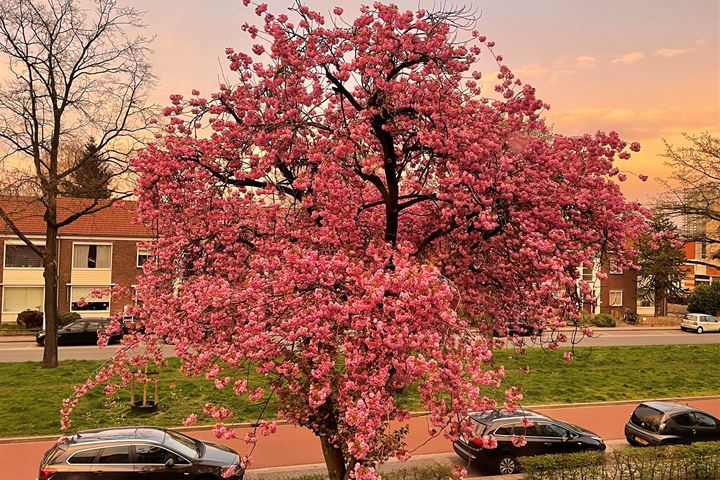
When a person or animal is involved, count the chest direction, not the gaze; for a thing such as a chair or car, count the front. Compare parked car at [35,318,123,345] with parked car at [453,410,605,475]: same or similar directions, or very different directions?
very different directions

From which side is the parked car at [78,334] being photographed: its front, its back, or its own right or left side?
left

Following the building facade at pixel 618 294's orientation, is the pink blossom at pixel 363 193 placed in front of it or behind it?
in front

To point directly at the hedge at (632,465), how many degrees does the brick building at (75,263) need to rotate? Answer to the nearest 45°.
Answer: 0° — it already faces it

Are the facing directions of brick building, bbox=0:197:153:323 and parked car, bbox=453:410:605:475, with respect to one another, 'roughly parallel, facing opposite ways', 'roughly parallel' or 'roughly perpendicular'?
roughly perpendicular

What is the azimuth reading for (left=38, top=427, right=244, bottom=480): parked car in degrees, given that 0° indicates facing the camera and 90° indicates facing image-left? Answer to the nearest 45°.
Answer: approximately 270°
